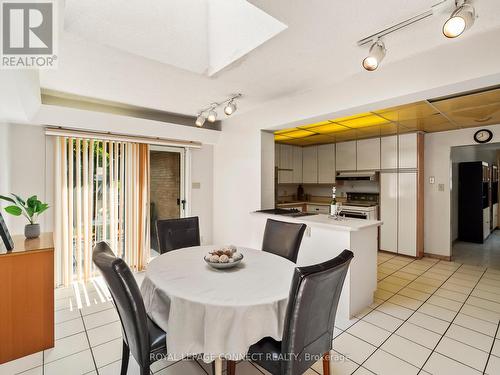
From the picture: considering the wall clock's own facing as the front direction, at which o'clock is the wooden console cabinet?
The wooden console cabinet is roughly at 1 o'clock from the wall clock.

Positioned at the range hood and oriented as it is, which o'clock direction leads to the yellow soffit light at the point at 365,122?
The yellow soffit light is roughly at 12 o'clock from the range hood.

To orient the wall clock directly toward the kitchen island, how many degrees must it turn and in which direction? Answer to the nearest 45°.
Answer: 0° — it already faces it

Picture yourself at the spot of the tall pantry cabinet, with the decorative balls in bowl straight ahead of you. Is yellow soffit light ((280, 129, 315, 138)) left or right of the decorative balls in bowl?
right

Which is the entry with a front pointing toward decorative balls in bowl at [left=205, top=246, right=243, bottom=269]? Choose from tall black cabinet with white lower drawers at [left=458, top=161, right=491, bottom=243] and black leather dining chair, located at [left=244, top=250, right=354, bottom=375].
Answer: the black leather dining chair

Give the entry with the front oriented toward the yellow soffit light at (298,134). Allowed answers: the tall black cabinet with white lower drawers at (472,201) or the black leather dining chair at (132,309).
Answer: the black leather dining chair

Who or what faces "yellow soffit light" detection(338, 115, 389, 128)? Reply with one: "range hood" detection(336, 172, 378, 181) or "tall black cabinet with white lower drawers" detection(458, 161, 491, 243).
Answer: the range hood

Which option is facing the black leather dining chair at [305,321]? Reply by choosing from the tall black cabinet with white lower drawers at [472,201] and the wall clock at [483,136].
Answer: the wall clock

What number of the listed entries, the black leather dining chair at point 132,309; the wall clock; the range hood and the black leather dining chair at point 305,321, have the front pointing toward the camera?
2

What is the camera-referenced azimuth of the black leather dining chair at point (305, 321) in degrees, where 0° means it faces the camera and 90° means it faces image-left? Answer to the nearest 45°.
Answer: approximately 135°

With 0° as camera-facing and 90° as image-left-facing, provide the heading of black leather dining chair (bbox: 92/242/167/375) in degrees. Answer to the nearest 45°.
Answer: approximately 225°

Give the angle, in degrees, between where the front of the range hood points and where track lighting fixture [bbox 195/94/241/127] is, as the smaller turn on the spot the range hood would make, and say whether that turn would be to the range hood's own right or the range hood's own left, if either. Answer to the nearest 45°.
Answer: approximately 45° to the range hood's own right

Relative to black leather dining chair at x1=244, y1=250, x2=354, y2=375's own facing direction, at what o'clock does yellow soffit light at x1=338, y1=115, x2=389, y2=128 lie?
The yellow soffit light is roughly at 2 o'clock from the black leather dining chair.
